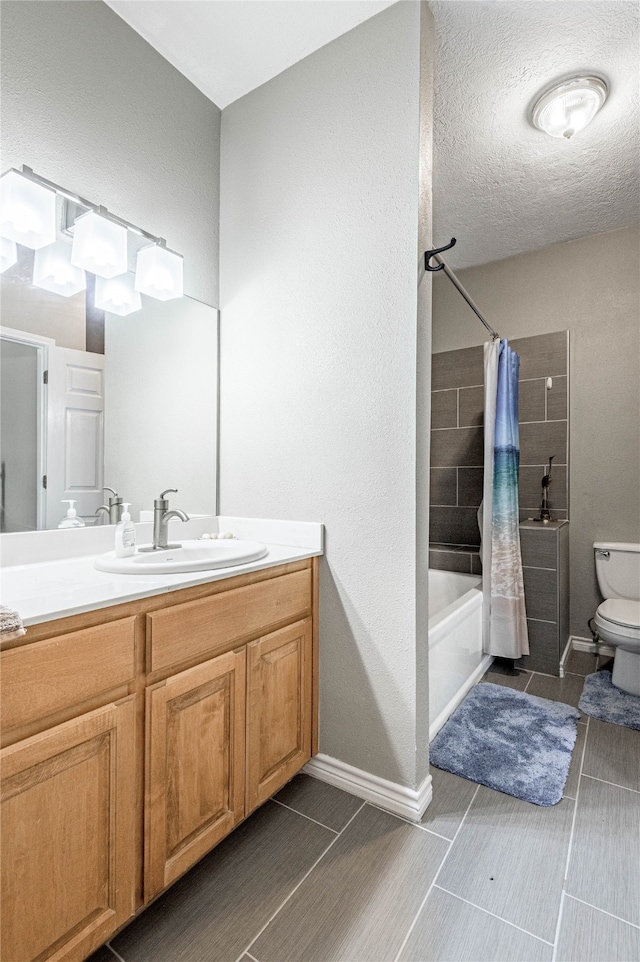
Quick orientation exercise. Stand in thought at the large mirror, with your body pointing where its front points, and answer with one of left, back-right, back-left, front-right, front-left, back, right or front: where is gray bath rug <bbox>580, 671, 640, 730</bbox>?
front-left

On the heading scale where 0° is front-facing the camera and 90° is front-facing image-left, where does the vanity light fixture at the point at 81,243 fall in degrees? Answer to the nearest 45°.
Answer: approximately 315°

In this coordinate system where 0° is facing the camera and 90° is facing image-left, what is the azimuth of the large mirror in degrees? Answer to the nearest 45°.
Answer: approximately 315°

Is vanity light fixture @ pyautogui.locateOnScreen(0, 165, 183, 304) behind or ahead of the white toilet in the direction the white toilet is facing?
ahead

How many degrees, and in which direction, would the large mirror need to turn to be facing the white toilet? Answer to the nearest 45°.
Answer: approximately 45° to its left

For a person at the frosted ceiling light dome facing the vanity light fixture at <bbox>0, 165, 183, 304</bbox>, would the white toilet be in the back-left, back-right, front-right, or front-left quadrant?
back-right
